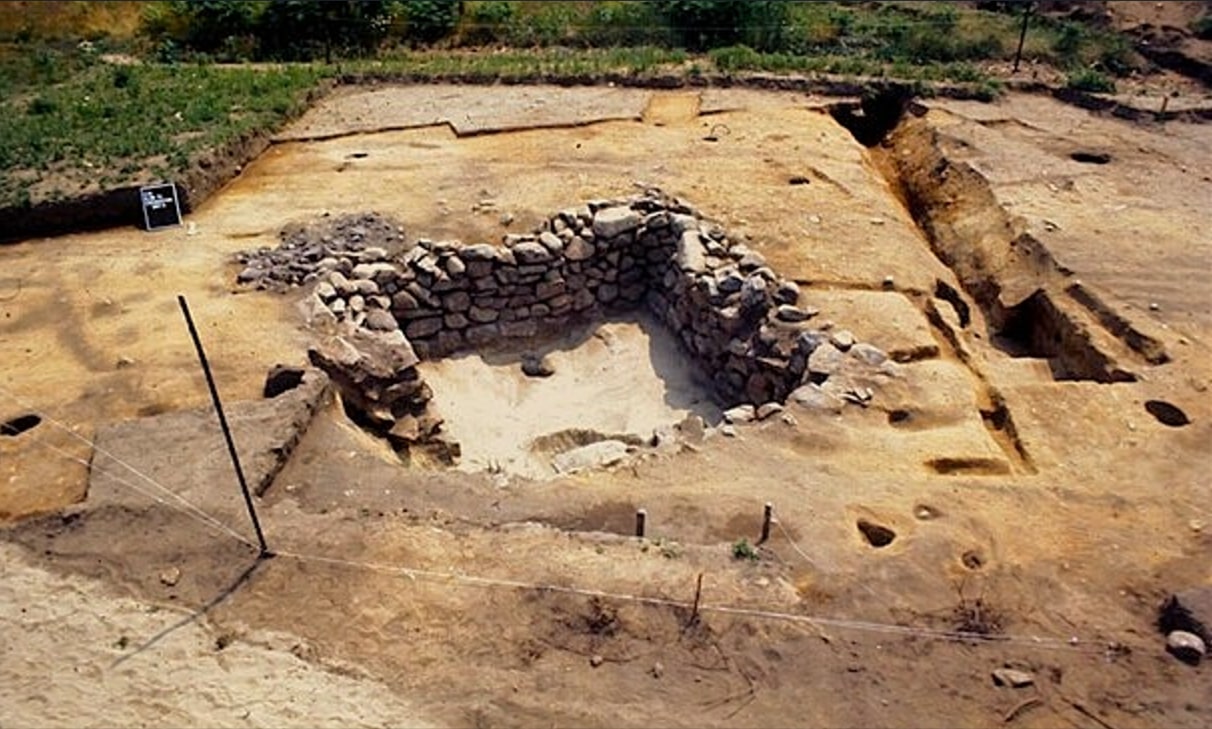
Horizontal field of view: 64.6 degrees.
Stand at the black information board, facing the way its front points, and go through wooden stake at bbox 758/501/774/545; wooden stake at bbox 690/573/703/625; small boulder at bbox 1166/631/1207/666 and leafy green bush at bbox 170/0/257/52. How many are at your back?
1

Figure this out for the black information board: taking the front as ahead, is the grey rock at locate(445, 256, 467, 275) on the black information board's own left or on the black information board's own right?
on the black information board's own left

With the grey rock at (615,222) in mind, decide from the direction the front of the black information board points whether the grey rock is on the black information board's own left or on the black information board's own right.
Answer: on the black information board's own left

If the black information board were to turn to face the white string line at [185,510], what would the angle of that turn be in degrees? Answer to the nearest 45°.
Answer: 0° — it already faces it

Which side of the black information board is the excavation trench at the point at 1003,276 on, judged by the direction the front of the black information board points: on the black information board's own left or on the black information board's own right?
on the black information board's own left

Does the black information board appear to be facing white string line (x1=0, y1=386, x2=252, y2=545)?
yes

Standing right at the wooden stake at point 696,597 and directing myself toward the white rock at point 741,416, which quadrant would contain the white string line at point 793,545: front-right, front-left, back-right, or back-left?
front-right

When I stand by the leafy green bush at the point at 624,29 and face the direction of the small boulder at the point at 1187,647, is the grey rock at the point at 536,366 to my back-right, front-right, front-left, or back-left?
front-right

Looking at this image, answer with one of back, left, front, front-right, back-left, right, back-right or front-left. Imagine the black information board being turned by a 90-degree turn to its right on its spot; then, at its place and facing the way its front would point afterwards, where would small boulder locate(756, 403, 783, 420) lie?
back-left

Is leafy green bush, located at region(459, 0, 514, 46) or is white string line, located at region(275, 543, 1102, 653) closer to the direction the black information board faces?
the white string line

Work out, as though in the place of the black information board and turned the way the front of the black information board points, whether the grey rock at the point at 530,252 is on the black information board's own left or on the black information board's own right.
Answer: on the black information board's own left

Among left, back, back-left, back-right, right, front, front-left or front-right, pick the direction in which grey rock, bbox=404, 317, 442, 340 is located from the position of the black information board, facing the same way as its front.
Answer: front-left

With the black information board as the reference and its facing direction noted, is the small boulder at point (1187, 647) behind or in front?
in front

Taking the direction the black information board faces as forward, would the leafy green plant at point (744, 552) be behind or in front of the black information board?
in front

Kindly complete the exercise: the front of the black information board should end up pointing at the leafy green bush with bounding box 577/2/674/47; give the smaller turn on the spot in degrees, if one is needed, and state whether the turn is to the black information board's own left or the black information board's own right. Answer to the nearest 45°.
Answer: approximately 135° to the black information board's own left

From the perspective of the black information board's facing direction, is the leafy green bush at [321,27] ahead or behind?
behind

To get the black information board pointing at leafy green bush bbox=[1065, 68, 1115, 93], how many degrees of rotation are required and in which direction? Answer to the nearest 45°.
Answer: approximately 90° to its left

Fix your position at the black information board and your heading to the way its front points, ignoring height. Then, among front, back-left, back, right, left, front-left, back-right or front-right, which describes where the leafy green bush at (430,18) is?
back-left

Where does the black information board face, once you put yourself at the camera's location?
facing the viewer

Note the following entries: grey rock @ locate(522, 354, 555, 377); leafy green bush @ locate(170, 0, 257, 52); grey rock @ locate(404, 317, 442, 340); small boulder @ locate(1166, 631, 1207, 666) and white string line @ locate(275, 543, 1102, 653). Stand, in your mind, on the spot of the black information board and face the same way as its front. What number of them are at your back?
1
